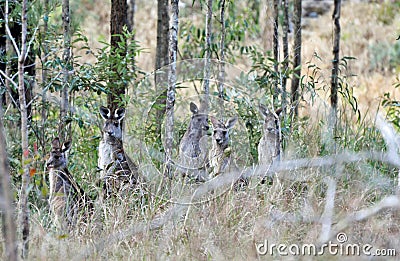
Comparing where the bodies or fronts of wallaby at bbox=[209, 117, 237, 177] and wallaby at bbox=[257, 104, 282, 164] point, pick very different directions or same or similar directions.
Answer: same or similar directions

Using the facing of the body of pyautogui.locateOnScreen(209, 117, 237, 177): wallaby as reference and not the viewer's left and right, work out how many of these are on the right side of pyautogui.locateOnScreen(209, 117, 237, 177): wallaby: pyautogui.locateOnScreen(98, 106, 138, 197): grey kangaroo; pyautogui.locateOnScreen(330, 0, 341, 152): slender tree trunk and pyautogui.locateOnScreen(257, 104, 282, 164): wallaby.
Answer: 1

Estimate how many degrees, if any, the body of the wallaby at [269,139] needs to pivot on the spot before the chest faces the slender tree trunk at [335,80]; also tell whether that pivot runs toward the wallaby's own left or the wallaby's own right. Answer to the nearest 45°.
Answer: approximately 135° to the wallaby's own left

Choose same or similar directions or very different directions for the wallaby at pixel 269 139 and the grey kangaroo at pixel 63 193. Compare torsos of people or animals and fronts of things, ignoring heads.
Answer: same or similar directions

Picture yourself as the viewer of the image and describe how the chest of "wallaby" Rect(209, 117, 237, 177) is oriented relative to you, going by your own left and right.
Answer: facing the viewer

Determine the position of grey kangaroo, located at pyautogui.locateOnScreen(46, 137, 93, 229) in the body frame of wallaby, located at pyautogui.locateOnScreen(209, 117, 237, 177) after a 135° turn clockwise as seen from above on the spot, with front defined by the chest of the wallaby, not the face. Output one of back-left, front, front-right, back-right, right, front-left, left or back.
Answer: left

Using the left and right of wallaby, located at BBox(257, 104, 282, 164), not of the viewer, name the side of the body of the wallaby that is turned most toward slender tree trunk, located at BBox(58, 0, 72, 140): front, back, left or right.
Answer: right

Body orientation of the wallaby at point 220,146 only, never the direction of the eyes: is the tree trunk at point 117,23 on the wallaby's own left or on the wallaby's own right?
on the wallaby's own right

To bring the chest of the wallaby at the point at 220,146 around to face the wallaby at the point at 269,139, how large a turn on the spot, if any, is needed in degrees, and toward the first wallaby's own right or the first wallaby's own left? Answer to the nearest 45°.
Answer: approximately 90° to the first wallaby's own left

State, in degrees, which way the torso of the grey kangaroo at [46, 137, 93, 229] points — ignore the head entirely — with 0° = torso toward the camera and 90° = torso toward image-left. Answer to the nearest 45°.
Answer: approximately 45°

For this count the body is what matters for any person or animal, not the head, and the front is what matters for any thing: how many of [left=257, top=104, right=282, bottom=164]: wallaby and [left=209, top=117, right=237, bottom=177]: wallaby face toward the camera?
2

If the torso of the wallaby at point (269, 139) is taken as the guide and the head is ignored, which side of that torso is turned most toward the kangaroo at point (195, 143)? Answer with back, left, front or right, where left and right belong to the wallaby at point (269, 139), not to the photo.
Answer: right

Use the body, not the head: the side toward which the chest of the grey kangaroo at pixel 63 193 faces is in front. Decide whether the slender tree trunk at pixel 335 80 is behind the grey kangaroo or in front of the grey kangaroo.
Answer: behind

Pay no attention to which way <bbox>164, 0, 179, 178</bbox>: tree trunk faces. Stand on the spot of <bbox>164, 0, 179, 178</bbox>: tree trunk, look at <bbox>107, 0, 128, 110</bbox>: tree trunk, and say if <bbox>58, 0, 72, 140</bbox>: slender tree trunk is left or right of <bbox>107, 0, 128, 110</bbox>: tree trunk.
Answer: left

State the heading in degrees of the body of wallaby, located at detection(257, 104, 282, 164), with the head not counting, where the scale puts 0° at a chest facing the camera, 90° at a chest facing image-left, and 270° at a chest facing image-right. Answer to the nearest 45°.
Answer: approximately 0°
